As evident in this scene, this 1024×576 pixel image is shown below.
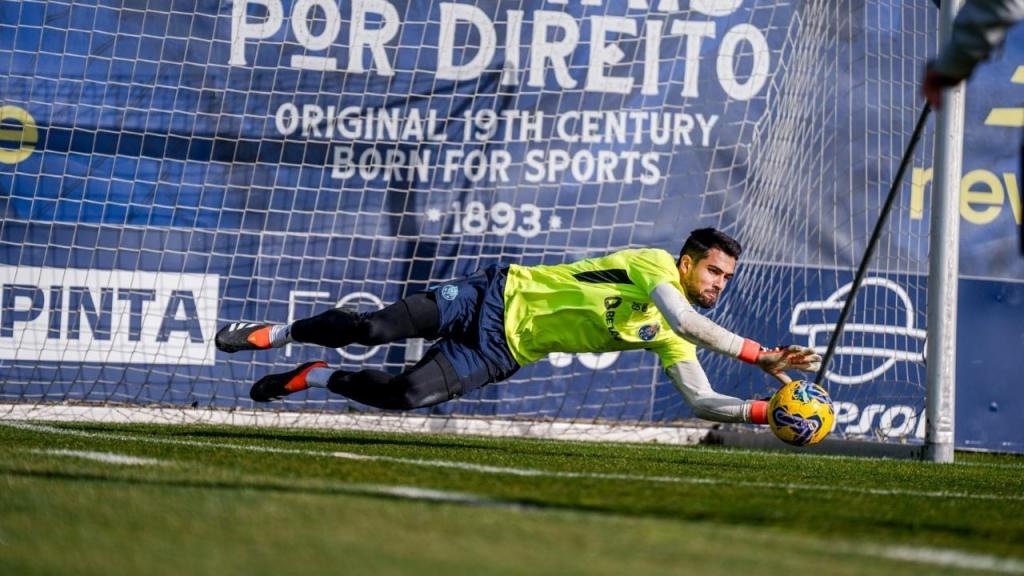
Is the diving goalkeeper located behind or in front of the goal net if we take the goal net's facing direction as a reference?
in front

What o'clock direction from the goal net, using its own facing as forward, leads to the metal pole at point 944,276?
The metal pole is roughly at 10 o'clock from the goal net.

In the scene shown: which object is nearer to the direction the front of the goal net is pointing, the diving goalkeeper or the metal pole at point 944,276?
the diving goalkeeper

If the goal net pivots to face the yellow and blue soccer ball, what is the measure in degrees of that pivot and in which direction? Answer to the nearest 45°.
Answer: approximately 45° to its left

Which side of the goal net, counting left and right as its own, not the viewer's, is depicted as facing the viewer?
front

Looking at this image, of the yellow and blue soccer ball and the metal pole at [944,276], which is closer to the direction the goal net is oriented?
the yellow and blue soccer ball
